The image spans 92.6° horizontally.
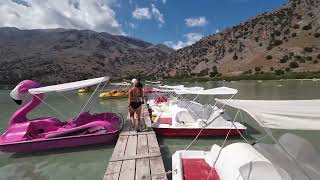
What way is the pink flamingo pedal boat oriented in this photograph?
to the viewer's left

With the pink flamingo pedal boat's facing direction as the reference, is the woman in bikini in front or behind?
behind
